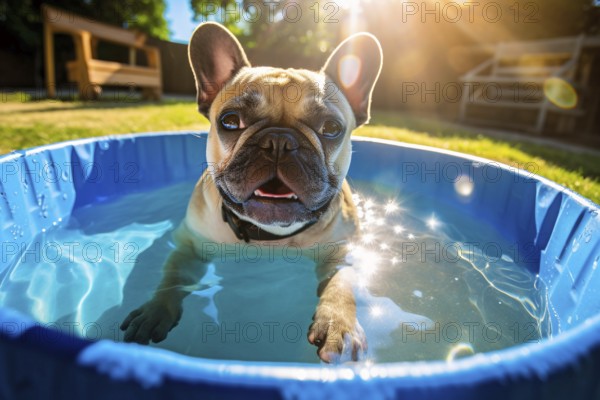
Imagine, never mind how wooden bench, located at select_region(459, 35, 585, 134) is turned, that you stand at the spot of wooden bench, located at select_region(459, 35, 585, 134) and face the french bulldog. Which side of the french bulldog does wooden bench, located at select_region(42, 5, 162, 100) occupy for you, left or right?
right

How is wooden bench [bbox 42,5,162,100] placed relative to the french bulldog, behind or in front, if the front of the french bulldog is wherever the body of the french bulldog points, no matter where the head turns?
behind

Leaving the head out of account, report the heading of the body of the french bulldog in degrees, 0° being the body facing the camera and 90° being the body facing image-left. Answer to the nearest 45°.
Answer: approximately 0°

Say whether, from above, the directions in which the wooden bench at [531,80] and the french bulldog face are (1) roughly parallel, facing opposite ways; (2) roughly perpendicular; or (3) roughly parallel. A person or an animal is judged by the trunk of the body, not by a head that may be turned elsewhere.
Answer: roughly parallel

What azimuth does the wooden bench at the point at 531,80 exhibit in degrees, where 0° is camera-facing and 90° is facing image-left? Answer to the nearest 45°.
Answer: approximately 45°

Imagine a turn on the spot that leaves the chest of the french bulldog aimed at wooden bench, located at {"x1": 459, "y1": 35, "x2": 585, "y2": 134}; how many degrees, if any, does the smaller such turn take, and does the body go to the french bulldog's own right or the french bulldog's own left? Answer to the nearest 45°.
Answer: approximately 135° to the french bulldog's own left
